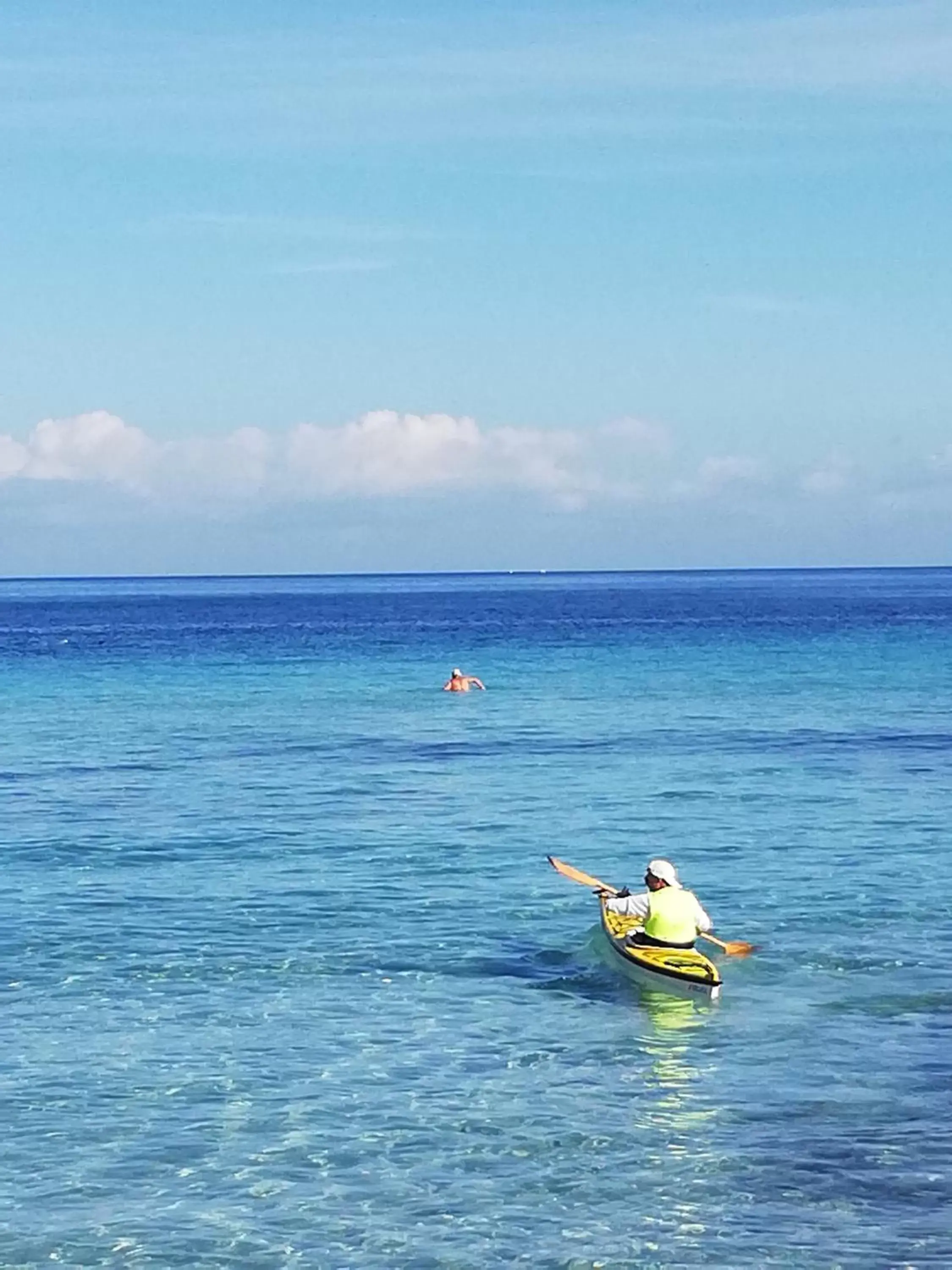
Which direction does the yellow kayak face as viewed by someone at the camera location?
facing away from the viewer and to the left of the viewer

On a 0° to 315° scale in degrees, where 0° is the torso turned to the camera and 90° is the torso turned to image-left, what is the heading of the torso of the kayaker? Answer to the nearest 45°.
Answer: approximately 135°
